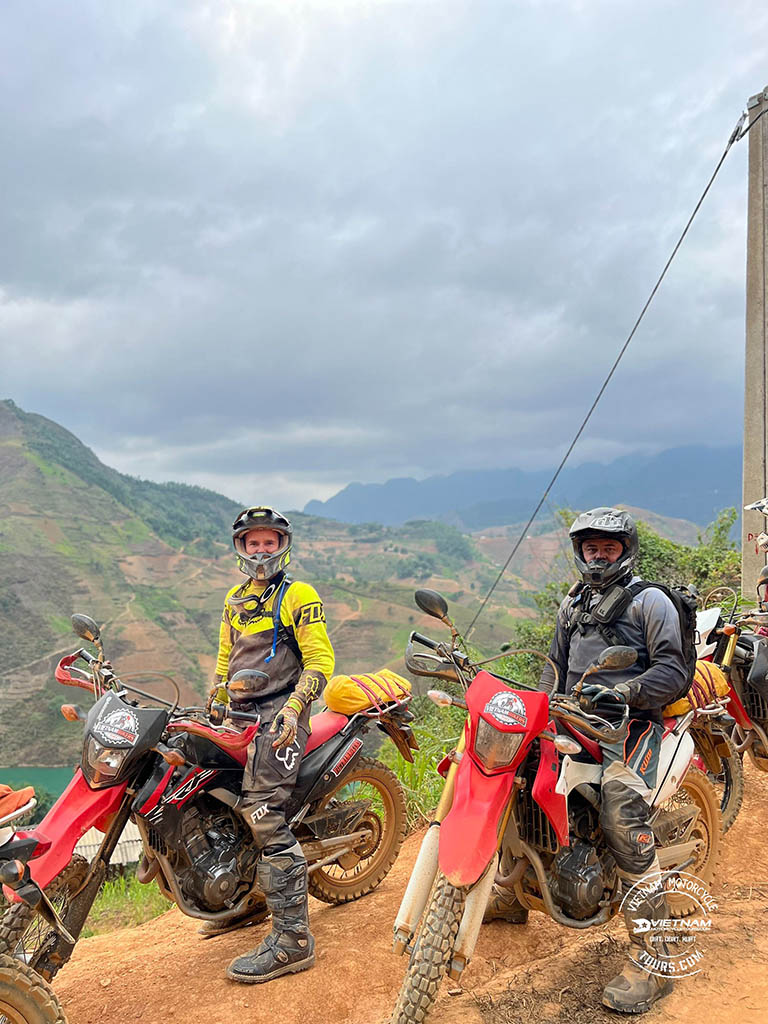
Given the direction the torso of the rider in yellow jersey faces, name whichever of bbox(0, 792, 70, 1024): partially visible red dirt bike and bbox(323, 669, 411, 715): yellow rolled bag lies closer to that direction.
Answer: the partially visible red dirt bike

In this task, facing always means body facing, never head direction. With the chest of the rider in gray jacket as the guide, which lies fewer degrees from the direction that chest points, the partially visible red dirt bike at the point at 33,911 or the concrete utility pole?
the partially visible red dirt bike

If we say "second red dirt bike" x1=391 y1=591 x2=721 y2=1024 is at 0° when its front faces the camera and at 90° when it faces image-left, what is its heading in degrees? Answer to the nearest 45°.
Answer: approximately 45°

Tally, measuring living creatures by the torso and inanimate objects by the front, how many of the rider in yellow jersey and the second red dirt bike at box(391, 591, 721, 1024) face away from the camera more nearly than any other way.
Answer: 0

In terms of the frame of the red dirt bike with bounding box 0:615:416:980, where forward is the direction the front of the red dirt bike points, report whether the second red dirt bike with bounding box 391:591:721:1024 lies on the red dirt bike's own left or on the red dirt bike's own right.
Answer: on the red dirt bike's own left

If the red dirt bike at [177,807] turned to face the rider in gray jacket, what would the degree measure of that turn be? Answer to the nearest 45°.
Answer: approximately 135° to its left

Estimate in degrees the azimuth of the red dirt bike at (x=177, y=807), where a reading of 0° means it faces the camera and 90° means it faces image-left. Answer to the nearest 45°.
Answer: approximately 45°

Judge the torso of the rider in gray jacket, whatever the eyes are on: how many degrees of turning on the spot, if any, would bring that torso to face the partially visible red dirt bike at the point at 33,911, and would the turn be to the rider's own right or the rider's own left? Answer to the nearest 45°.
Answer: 0° — they already face it

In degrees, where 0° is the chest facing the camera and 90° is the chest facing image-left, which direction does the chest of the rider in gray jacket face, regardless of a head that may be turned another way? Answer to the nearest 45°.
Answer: approximately 45°

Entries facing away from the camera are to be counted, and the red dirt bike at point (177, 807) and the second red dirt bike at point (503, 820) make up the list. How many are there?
0

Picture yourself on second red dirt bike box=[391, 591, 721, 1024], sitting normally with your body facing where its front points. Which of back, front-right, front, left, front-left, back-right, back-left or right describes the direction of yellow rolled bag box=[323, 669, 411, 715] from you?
right
